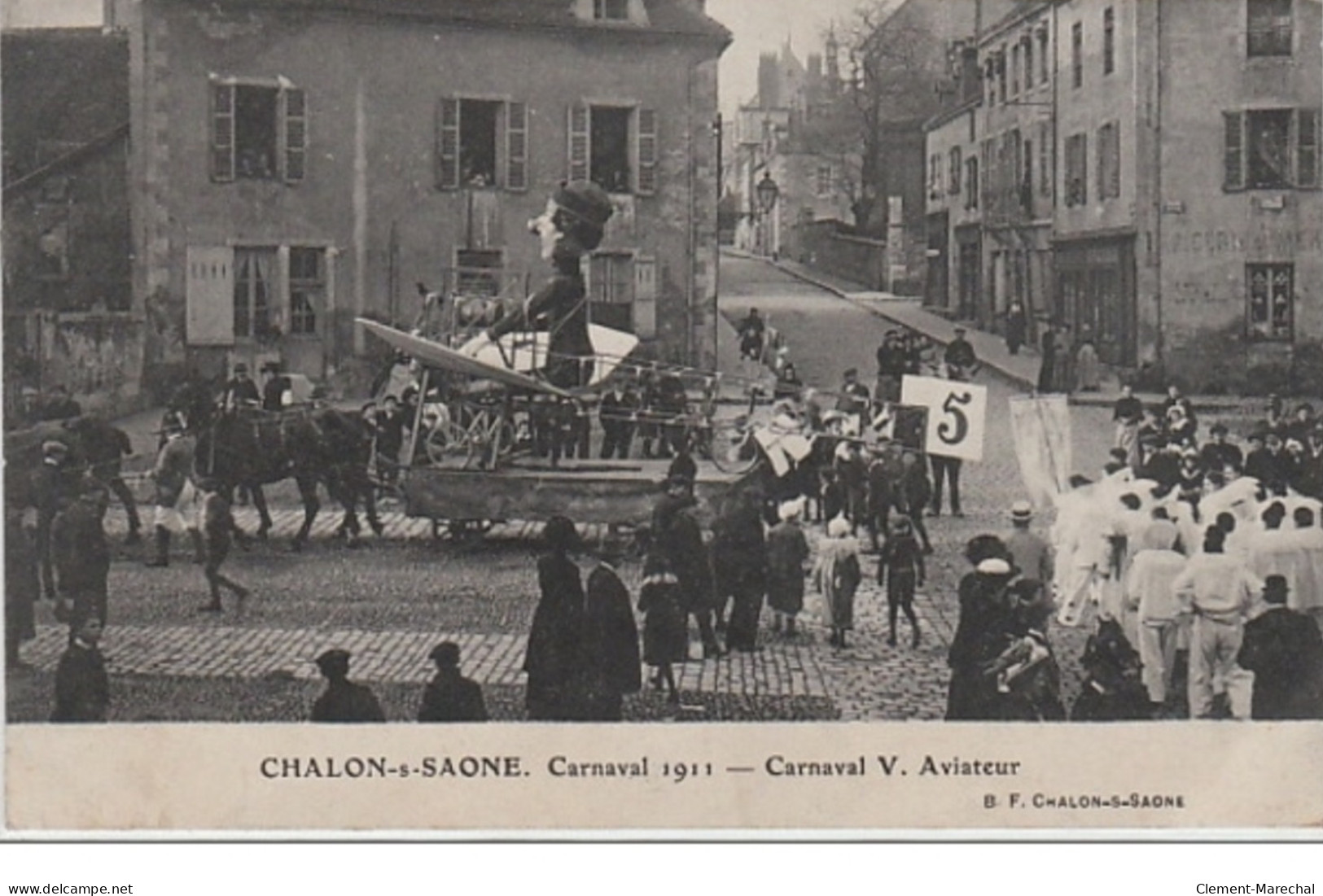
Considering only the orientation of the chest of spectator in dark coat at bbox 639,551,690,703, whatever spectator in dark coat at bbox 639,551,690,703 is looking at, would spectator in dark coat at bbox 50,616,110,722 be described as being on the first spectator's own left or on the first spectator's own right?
on the first spectator's own left

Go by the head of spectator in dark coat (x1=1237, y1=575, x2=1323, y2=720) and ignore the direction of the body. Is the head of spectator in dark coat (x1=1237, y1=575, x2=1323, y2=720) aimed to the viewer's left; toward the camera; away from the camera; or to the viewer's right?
away from the camera

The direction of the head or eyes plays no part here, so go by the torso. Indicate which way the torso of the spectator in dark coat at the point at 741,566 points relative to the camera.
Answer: away from the camera

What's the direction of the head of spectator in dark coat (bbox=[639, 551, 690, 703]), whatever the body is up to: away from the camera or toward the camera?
away from the camera

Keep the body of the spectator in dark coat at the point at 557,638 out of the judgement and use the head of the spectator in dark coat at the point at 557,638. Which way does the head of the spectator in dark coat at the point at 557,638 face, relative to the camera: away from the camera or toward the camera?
away from the camera

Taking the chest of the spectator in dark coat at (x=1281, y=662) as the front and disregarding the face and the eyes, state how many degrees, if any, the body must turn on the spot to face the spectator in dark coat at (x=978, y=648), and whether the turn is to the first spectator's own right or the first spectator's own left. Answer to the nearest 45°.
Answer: approximately 135° to the first spectator's own left

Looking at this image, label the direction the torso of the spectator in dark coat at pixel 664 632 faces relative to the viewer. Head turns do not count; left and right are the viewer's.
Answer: facing away from the viewer

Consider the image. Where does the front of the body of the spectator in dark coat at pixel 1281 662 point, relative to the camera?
away from the camera

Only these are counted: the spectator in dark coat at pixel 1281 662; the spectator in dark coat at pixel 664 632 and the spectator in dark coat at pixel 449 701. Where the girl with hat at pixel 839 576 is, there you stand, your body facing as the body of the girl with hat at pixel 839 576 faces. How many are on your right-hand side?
1

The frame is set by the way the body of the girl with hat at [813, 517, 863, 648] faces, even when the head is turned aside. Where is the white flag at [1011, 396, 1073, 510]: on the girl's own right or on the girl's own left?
on the girl's own right

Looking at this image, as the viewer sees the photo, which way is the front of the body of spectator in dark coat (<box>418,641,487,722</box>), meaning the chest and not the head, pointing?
away from the camera
